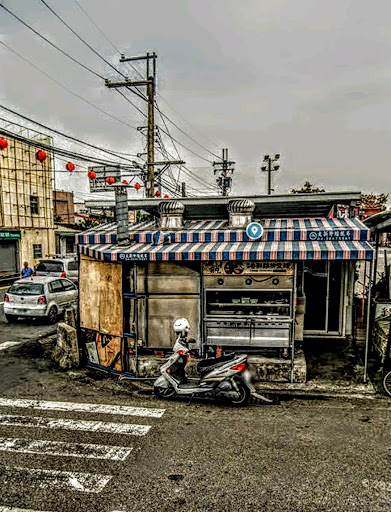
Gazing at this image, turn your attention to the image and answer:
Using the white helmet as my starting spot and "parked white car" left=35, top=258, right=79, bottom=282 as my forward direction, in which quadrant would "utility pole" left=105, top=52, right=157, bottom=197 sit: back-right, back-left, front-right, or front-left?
front-right

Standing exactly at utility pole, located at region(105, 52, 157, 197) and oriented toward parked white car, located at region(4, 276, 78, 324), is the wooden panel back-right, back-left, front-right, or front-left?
front-left

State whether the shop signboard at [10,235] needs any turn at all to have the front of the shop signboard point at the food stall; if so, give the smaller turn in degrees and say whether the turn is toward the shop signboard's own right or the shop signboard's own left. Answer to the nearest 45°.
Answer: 0° — it already faces it

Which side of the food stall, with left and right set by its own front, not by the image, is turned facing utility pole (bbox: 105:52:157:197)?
back

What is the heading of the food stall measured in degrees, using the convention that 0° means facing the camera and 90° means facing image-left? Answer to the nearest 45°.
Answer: approximately 0°

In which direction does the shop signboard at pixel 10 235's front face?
toward the camera

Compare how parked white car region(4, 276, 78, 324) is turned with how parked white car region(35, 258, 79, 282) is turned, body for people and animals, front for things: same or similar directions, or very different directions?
same or similar directions

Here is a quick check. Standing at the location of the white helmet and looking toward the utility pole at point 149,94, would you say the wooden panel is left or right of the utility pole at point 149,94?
left

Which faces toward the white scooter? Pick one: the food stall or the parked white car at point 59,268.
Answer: the food stall
